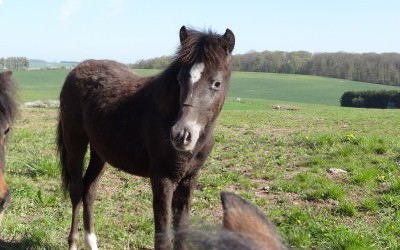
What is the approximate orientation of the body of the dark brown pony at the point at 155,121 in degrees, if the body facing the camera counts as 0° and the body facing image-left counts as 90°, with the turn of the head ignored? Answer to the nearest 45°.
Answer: approximately 315°
